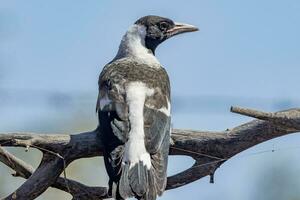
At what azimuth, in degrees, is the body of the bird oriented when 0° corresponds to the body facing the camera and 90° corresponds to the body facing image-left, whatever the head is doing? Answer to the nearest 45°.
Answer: approximately 180°
